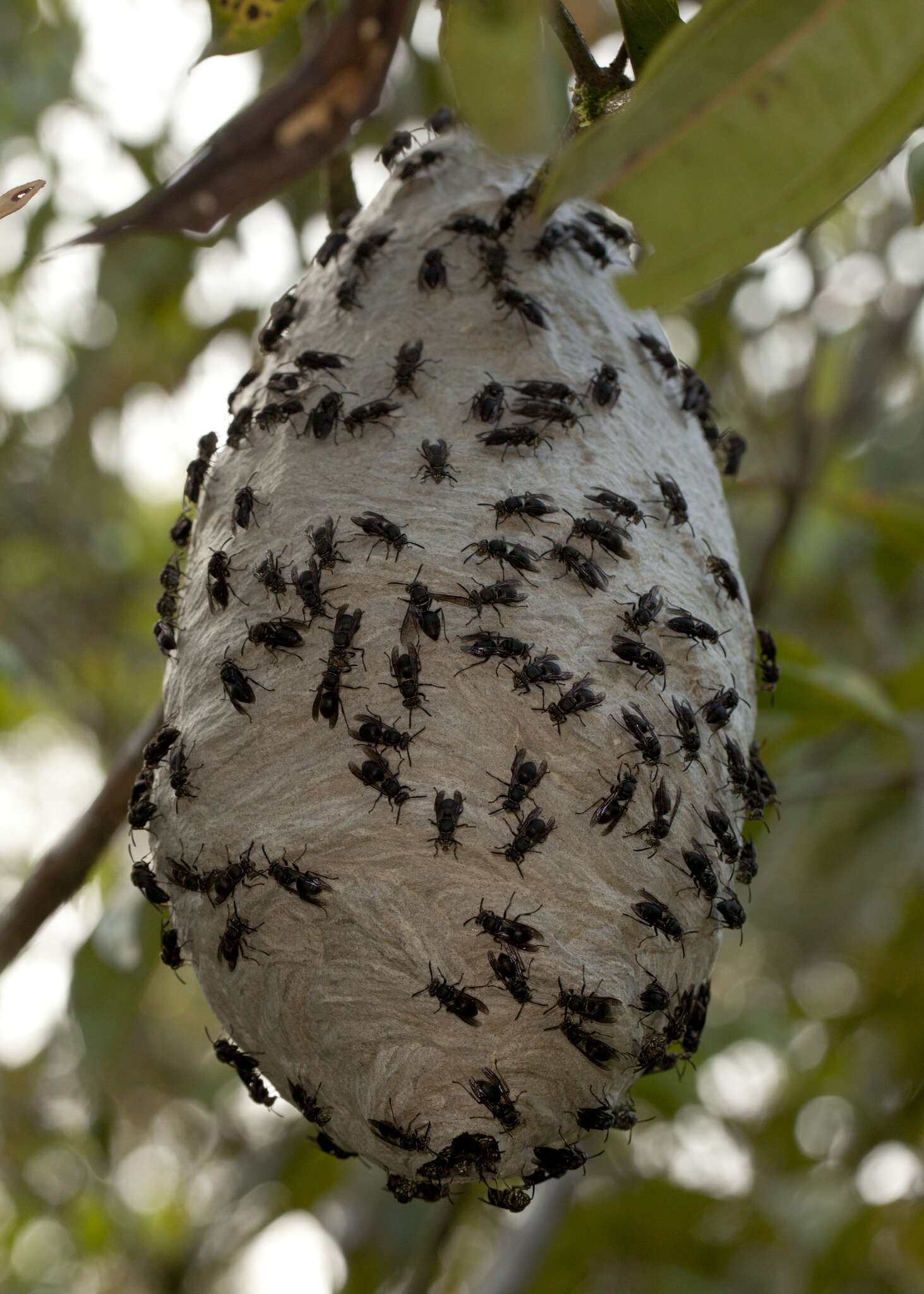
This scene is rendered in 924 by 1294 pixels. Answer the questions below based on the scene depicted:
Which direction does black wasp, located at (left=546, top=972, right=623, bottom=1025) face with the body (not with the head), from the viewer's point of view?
to the viewer's left

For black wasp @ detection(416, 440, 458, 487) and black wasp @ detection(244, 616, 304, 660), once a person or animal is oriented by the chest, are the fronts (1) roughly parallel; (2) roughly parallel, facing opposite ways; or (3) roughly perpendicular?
roughly perpendicular
